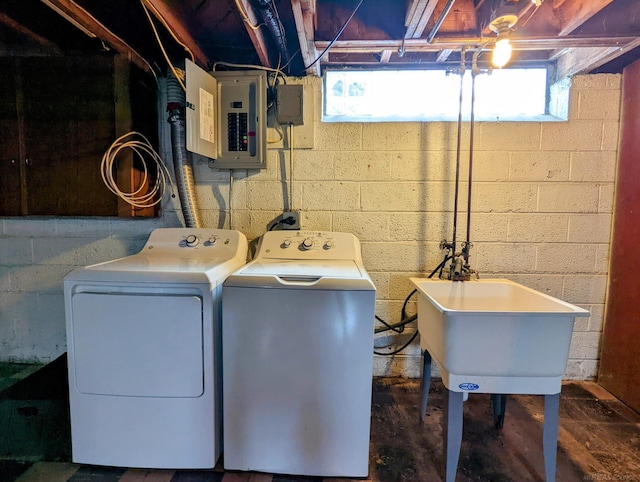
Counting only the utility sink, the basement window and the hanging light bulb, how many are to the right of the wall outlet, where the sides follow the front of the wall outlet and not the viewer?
0

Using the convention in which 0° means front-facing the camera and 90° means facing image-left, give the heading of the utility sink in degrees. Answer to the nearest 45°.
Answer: approximately 0°

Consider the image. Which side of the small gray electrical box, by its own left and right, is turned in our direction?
front

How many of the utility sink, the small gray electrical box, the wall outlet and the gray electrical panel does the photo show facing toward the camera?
4

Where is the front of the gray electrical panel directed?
toward the camera

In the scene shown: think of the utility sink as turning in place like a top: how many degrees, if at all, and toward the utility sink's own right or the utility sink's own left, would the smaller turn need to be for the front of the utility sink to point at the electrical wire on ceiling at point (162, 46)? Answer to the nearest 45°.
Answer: approximately 90° to the utility sink's own right

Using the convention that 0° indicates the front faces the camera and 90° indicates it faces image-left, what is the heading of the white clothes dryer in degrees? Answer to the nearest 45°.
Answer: approximately 0°

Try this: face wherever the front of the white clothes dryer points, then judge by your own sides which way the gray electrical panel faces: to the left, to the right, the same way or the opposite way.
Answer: the same way

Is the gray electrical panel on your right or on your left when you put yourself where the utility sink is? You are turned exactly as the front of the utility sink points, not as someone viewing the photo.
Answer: on your right

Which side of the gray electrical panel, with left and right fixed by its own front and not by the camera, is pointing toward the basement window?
left
